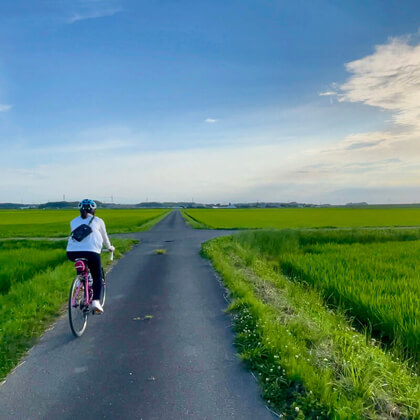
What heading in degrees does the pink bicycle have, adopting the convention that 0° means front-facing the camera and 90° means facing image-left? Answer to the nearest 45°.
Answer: approximately 225°

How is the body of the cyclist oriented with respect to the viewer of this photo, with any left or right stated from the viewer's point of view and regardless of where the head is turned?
facing away from the viewer and to the right of the viewer
